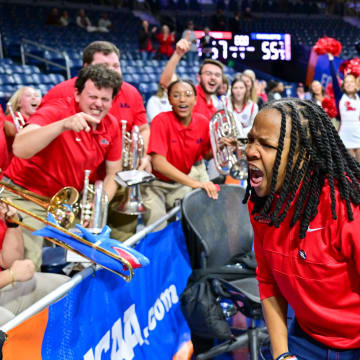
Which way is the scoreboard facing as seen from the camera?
toward the camera

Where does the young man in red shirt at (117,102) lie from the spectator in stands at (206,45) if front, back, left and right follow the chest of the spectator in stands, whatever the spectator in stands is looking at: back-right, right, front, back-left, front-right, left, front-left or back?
front

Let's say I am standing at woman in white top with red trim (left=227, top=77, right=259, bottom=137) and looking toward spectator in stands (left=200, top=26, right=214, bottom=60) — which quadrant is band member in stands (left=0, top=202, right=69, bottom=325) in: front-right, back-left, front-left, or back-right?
back-left

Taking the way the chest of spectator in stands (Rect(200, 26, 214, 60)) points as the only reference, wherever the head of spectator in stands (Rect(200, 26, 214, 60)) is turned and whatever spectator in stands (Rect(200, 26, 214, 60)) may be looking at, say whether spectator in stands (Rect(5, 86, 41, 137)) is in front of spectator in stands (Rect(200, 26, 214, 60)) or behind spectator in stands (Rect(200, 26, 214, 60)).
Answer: in front

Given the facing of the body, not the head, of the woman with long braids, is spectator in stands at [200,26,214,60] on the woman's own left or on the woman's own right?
on the woman's own right

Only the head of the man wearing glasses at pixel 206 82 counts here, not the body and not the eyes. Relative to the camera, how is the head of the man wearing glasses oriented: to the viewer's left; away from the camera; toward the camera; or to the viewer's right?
toward the camera

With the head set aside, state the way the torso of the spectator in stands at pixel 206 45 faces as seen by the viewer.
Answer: toward the camera

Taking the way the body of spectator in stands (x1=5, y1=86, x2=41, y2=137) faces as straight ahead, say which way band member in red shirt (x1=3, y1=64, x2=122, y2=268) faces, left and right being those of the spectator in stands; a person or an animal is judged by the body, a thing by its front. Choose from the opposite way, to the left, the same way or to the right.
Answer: the same way

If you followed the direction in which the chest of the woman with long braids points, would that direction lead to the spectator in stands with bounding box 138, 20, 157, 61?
no

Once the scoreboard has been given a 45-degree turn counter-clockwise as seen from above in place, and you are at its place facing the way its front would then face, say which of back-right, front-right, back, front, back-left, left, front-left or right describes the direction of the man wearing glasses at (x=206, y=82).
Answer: front-right

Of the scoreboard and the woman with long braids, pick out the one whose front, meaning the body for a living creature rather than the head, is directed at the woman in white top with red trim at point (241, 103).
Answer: the scoreboard

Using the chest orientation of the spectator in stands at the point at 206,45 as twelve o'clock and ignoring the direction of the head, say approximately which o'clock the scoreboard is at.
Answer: The scoreboard is roughly at 8 o'clock from the spectator in stands.

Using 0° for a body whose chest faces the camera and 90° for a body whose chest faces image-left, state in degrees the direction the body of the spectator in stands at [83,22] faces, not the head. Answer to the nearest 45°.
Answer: approximately 315°

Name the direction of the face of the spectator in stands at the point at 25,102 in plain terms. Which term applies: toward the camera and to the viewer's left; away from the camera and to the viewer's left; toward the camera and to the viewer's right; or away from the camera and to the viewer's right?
toward the camera and to the viewer's right

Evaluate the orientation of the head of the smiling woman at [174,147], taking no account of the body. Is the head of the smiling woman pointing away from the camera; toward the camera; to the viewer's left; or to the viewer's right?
toward the camera

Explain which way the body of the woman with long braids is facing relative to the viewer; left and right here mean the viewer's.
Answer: facing the viewer and to the left of the viewer

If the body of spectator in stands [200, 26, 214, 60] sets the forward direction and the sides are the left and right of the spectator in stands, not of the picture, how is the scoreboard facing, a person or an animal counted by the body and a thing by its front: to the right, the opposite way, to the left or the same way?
the same way

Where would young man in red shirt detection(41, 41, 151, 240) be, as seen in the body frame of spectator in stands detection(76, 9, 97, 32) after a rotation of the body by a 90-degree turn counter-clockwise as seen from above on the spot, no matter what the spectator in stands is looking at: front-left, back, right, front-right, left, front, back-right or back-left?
back-right

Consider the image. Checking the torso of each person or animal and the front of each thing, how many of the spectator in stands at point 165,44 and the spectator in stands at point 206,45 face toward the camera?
2

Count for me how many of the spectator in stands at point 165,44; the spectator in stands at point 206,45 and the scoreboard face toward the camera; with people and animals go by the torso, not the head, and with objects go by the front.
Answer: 3
